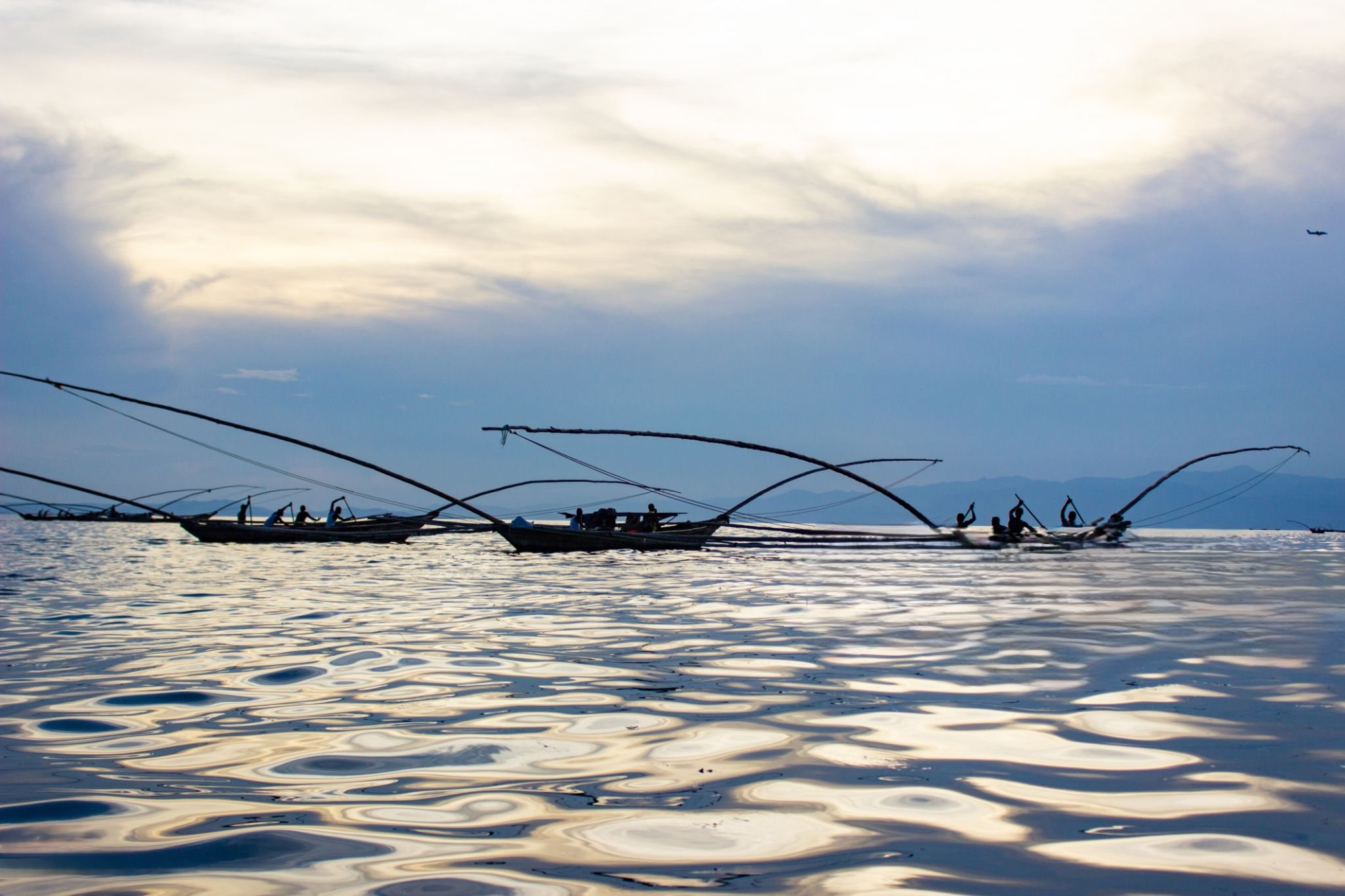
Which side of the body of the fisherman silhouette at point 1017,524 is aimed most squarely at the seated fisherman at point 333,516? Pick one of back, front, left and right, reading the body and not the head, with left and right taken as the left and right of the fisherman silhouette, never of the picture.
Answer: back

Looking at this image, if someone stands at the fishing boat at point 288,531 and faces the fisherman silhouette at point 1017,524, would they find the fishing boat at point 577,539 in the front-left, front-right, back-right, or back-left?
front-right

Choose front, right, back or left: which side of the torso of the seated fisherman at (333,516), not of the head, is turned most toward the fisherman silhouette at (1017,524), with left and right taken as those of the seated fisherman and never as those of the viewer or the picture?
front

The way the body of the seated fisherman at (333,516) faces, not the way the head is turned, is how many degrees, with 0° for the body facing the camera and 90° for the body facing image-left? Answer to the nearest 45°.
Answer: approximately 270°

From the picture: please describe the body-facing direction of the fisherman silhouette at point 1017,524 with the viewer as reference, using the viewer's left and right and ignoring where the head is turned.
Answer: facing to the right of the viewer

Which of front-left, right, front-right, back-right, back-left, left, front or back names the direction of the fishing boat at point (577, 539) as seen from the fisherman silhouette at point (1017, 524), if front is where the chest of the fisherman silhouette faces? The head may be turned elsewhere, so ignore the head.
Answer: back-right

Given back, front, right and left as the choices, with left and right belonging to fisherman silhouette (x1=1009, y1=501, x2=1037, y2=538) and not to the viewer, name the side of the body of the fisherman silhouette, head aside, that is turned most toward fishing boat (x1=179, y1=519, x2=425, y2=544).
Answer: back

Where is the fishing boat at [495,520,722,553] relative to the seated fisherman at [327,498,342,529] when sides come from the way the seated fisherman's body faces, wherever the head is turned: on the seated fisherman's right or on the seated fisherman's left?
on the seated fisherman's right
